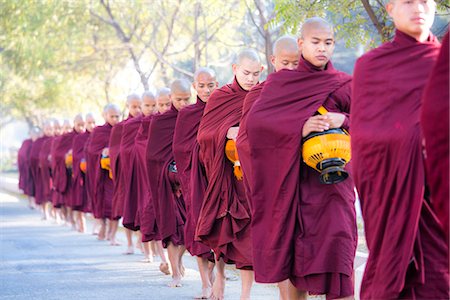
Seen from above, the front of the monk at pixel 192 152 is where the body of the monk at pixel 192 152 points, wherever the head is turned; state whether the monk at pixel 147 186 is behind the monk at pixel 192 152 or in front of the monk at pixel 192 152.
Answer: behind

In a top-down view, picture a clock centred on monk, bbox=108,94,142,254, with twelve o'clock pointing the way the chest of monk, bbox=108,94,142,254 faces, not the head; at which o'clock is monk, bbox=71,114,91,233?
monk, bbox=71,114,91,233 is roughly at 7 o'clock from monk, bbox=108,94,142,254.

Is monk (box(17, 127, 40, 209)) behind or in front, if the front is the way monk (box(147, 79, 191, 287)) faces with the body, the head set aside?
behind

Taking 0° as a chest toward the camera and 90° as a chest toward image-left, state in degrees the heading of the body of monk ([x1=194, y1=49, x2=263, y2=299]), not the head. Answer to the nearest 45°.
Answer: approximately 315°

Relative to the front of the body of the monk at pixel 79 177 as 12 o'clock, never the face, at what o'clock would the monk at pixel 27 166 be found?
the monk at pixel 27 166 is roughly at 7 o'clock from the monk at pixel 79 177.

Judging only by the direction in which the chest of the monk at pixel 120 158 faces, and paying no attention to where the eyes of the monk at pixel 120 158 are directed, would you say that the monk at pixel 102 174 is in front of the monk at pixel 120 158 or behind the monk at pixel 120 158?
behind

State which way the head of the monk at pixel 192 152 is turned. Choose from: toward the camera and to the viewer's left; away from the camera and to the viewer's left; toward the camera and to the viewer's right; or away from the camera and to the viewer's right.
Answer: toward the camera and to the viewer's right

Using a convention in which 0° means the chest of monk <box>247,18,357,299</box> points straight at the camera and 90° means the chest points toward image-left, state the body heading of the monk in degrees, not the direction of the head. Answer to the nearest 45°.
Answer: approximately 315°
